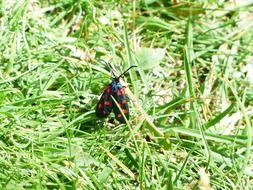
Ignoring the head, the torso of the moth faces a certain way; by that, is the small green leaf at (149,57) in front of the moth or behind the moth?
in front

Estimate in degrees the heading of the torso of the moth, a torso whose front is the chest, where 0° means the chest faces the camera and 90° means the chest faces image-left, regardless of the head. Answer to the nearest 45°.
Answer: approximately 180°
